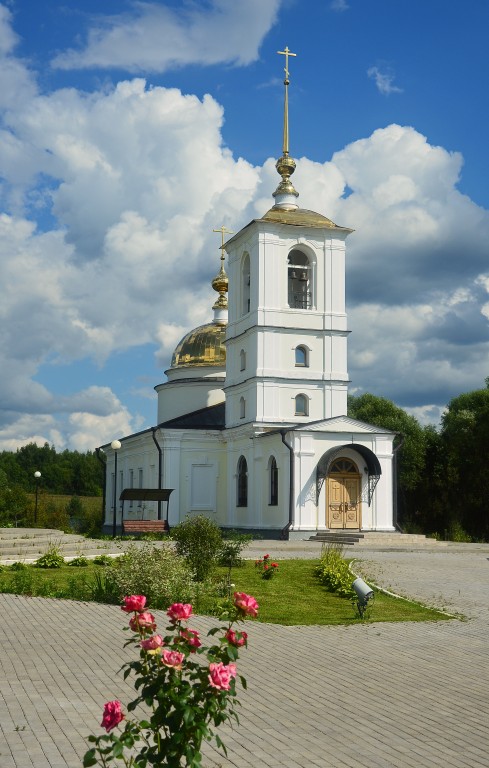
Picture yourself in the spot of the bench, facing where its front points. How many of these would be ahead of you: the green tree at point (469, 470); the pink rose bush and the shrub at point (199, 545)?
2

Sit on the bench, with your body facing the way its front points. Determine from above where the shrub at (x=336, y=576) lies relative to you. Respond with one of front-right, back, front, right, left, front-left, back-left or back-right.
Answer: front

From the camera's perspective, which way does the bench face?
toward the camera

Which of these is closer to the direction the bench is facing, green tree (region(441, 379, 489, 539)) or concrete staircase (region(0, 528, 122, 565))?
the concrete staircase

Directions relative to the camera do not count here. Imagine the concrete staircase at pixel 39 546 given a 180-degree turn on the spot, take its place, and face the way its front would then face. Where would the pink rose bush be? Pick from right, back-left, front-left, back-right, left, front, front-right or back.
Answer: back

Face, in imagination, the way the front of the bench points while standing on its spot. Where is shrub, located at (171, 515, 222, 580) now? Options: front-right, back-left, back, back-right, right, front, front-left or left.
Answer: front

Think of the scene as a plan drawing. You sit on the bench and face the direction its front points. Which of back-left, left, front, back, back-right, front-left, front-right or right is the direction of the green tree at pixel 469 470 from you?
back-left

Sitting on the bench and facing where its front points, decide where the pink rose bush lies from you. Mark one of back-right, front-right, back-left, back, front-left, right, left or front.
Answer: front

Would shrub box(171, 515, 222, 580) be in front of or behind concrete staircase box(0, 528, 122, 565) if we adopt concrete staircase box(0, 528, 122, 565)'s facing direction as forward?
in front

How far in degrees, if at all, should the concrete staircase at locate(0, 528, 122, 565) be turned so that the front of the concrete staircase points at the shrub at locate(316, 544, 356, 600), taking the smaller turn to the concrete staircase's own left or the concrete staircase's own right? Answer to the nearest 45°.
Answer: approximately 45° to the concrete staircase's own left

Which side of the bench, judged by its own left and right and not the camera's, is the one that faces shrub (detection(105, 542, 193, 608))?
front

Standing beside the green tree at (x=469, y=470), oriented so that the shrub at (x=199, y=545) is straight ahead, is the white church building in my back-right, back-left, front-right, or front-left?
front-right

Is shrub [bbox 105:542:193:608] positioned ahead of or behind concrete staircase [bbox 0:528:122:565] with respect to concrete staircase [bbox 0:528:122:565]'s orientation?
ahead

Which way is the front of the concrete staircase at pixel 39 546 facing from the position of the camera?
facing the viewer
